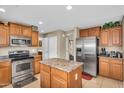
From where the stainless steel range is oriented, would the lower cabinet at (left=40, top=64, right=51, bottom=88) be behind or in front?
in front

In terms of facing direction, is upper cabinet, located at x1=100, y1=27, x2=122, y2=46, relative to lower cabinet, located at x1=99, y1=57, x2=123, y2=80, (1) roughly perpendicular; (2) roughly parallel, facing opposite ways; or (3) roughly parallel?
roughly parallel

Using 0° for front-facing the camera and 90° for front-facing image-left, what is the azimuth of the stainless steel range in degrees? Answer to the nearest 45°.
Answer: approximately 315°

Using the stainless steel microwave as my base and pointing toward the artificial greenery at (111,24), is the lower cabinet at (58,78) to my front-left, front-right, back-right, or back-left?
front-right

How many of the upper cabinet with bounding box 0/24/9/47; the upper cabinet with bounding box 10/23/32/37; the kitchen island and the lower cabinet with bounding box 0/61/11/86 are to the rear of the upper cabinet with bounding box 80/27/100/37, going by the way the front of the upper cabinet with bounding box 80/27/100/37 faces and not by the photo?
0

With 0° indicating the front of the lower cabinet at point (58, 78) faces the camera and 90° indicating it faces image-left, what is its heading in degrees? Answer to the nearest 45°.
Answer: approximately 45°

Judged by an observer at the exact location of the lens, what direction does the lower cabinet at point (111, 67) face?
facing the viewer and to the left of the viewer

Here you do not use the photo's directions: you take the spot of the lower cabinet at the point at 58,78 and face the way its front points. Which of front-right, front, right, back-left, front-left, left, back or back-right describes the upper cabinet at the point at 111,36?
back

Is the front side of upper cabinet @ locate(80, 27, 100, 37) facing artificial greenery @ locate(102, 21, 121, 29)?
no

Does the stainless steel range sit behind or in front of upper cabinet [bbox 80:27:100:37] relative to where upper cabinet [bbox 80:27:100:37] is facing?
in front

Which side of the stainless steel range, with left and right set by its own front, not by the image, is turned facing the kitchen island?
front

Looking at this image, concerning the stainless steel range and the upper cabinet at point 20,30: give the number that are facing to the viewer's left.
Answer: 0

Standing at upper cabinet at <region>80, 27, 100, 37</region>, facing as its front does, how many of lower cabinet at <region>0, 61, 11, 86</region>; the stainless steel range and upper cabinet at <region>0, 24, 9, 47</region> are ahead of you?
3

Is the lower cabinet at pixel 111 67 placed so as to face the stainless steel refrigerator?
no

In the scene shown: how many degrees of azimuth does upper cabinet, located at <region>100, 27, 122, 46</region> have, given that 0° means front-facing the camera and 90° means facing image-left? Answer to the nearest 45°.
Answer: approximately 45°

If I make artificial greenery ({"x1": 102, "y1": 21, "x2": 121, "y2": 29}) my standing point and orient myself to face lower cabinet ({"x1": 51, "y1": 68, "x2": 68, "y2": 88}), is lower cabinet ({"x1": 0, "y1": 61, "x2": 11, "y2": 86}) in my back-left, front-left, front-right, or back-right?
front-right
